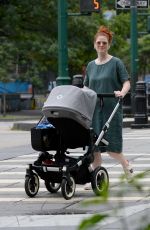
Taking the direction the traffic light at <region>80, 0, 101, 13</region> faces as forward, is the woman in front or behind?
in front

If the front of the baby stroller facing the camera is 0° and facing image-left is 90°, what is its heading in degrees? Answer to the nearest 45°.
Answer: approximately 45°

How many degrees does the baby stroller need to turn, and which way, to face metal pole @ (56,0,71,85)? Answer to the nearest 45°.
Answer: approximately 135° to its right

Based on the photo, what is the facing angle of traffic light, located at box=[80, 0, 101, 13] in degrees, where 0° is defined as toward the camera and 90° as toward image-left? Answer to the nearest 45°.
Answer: approximately 0°
